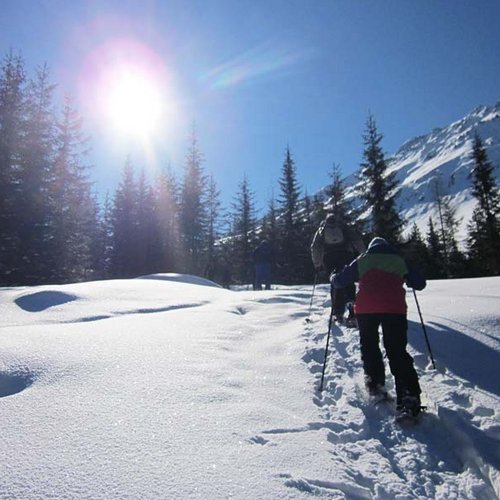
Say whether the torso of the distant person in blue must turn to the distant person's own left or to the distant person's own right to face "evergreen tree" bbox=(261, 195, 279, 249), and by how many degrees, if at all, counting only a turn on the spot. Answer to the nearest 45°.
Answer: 0° — they already face it

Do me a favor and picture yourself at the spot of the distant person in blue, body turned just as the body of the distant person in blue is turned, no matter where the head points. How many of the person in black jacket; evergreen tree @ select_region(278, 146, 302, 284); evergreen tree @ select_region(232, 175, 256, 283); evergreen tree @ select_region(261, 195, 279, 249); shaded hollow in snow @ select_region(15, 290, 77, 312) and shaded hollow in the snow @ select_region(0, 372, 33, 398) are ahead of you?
3

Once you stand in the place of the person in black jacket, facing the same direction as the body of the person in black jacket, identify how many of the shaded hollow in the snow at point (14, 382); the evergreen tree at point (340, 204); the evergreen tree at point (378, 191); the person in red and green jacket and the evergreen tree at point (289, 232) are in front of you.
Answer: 3

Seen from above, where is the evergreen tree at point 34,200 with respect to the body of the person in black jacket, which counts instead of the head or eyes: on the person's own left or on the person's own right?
on the person's own left

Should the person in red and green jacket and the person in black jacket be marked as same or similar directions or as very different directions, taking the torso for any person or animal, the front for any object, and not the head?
same or similar directions

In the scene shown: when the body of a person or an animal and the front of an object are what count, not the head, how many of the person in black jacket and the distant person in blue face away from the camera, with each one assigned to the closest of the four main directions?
2

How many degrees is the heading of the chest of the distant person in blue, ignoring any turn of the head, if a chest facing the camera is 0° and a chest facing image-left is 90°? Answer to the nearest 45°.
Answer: approximately 180°

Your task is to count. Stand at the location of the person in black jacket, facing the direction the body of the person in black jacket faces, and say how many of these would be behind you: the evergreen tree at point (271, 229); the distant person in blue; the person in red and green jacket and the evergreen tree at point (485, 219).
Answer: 1

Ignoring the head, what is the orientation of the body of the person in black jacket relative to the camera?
away from the camera

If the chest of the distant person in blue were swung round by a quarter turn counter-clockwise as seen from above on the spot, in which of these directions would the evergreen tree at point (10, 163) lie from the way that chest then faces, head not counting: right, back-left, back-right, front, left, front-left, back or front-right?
front

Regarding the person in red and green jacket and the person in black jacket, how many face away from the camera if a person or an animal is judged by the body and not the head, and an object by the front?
2

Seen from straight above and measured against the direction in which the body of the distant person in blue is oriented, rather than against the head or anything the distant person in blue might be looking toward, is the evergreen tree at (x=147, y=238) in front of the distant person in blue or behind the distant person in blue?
in front

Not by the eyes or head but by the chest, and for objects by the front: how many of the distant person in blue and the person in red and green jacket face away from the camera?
2

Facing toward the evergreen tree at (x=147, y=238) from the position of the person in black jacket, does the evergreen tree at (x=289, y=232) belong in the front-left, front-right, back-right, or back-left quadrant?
front-right

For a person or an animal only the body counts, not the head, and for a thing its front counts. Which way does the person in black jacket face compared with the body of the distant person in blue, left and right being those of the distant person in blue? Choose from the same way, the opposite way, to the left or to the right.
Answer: the same way

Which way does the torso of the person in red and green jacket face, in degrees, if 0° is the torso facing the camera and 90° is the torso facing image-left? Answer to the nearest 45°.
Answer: approximately 180°

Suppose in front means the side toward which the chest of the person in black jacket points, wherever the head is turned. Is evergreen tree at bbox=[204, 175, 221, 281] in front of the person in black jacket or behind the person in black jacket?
in front

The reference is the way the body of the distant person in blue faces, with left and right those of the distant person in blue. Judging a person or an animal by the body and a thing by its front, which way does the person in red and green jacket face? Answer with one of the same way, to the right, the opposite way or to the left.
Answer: the same way
